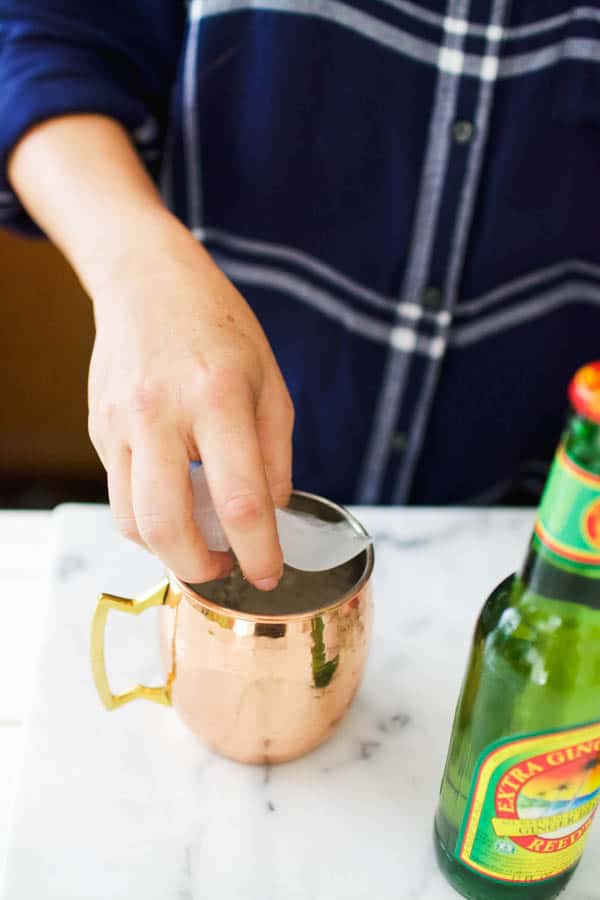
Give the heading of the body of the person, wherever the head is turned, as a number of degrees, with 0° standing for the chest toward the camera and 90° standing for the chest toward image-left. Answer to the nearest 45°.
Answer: approximately 0°
